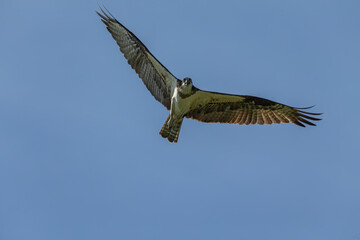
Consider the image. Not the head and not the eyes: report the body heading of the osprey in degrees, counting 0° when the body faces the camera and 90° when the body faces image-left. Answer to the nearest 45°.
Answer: approximately 0°
